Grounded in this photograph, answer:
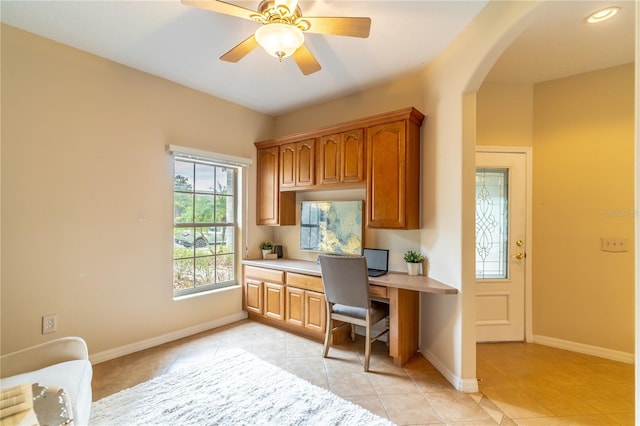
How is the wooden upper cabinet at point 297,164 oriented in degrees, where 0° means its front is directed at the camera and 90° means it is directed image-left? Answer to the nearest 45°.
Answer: approximately 45°

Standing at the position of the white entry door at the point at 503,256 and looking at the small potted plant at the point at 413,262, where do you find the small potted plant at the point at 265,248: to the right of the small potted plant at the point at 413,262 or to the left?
right

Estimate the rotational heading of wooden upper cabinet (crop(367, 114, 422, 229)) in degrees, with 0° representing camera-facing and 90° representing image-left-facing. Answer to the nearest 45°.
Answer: approximately 45°

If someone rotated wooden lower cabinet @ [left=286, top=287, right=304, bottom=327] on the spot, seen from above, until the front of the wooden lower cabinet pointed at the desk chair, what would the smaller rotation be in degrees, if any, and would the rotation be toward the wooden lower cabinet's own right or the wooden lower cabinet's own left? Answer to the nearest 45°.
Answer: approximately 90° to the wooden lower cabinet's own left

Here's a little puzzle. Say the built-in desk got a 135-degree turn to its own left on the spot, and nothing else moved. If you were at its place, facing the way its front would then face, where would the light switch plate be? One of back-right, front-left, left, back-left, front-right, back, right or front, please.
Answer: front

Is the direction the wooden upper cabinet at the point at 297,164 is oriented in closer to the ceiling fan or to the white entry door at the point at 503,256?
the ceiling fan
